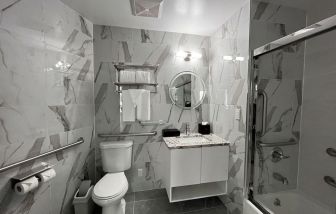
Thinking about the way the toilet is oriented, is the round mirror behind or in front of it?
behind

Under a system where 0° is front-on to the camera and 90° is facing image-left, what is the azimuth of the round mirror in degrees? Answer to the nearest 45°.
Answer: approximately 0°

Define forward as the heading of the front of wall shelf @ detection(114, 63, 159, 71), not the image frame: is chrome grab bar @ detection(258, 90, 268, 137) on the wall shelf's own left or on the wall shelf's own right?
on the wall shelf's own left

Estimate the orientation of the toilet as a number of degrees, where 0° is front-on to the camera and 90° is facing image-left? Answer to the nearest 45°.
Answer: approximately 45°

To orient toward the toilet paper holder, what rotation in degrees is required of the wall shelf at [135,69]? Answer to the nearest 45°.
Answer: approximately 45° to its right

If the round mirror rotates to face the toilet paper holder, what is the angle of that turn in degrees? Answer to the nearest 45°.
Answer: approximately 45° to its right

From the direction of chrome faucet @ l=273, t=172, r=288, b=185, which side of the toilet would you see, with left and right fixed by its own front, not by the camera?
left

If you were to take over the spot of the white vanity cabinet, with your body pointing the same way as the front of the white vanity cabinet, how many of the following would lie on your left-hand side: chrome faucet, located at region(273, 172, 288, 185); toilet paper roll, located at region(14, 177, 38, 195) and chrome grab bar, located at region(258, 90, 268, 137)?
2
